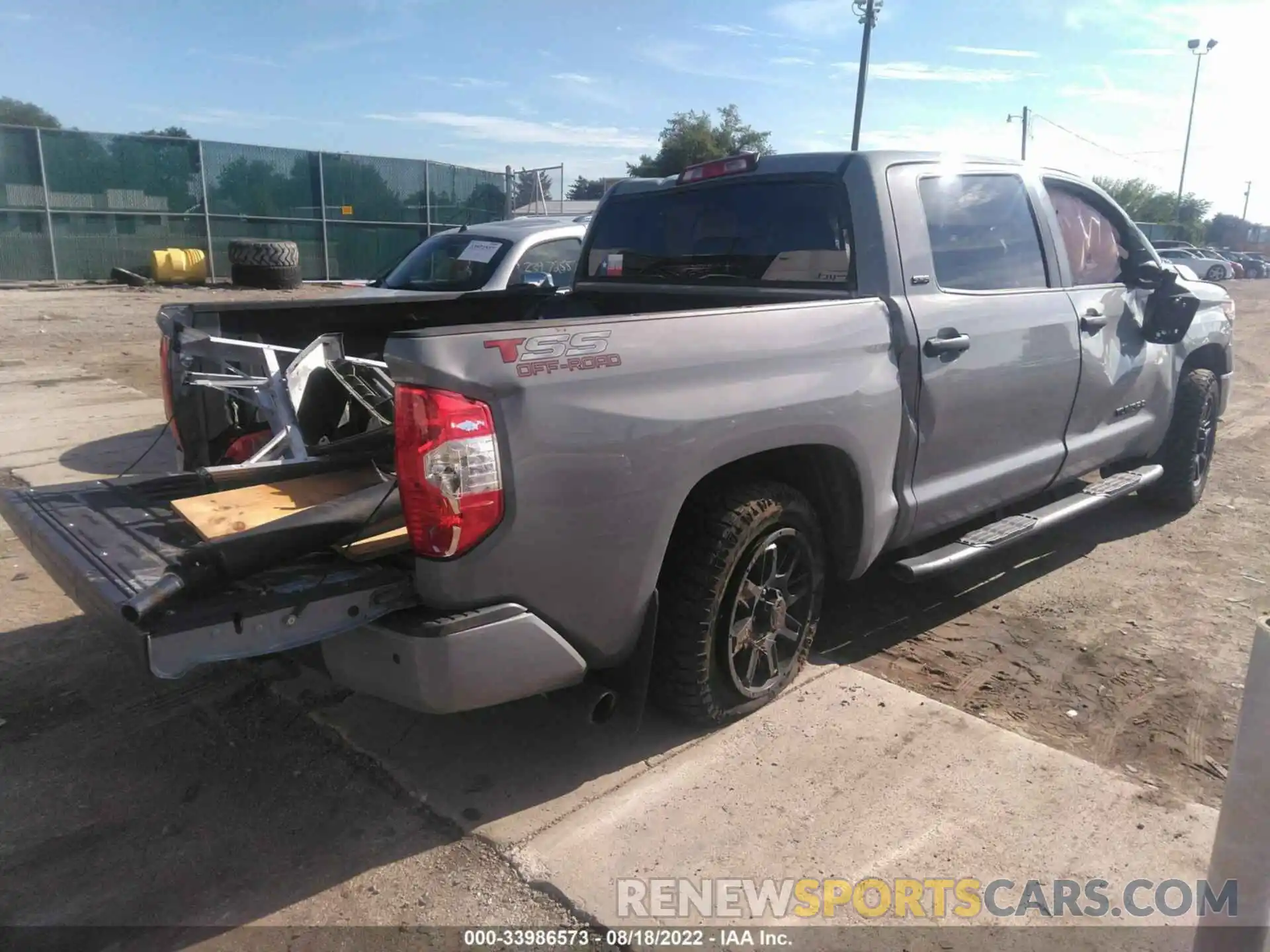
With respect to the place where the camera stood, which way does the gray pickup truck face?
facing away from the viewer and to the right of the viewer

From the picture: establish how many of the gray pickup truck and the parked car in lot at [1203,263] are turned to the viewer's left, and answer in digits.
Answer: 0

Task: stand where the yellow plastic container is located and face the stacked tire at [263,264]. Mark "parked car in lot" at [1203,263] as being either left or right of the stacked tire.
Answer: left

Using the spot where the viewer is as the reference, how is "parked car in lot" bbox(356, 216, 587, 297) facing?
facing the viewer and to the left of the viewer

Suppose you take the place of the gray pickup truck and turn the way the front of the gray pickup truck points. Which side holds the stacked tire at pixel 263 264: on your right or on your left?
on your left

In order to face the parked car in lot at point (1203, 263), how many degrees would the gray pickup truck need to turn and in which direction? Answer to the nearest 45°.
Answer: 0° — it already faces it

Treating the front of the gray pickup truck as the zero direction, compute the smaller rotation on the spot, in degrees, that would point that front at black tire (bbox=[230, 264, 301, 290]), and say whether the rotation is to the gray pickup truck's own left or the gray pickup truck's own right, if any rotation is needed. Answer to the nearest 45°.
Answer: approximately 90° to the gray pickup truck's own left

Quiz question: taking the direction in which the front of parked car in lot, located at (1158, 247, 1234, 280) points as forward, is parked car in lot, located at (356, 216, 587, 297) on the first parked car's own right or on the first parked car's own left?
on the first parked car's own right

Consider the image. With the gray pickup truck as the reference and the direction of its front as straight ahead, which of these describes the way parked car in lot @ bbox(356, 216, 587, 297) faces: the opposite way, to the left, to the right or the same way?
the opposite way

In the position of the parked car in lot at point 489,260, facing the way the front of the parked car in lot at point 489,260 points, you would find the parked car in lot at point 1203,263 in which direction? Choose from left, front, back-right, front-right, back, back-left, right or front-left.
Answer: back

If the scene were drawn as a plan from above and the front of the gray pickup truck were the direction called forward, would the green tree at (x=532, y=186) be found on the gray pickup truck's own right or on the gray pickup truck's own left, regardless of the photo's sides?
on the gray pickup truck's own left

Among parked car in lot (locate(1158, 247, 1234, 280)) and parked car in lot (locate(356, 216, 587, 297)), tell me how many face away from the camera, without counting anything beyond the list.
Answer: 0
